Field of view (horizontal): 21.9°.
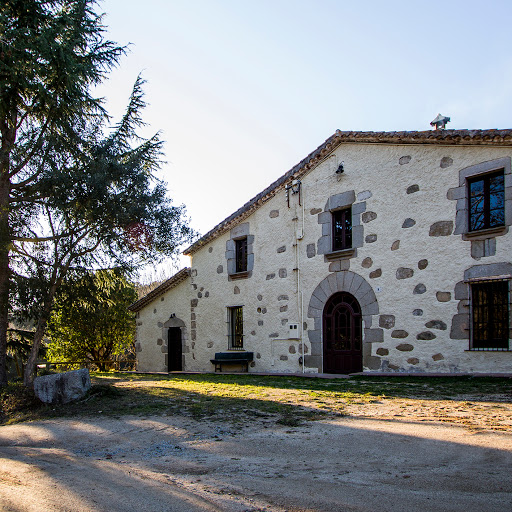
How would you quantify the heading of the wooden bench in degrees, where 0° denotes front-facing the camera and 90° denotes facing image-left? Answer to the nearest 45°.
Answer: approximately 0°
